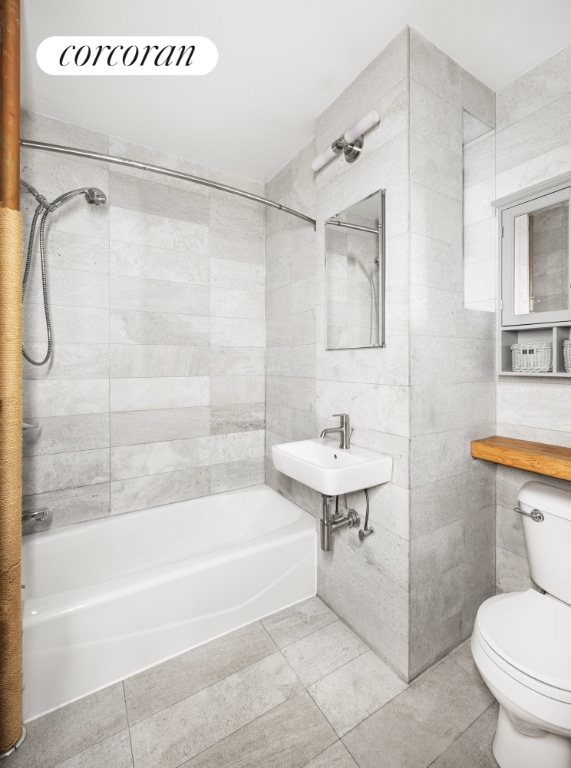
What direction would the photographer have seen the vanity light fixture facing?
facing the viewer and to the left of the viewer

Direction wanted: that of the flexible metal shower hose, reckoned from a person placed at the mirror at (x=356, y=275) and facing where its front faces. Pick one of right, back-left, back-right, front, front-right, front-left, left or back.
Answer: front-right

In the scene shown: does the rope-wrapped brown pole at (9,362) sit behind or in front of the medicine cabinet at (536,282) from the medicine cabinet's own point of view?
in front

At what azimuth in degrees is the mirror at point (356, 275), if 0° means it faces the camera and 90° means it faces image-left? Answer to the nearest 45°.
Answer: approximately 45°

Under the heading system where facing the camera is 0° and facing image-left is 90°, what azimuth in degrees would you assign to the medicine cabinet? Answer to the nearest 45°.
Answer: approximately 45°

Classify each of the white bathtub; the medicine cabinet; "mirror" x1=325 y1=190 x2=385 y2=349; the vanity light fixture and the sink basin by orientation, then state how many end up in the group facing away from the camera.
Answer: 0

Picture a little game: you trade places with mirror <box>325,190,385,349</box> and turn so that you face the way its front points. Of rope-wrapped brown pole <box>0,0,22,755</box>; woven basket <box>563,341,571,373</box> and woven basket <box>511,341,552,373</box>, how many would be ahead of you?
1

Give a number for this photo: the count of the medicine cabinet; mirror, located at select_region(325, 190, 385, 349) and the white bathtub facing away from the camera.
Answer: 0

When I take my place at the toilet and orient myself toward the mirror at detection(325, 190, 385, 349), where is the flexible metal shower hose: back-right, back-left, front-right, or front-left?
front-left

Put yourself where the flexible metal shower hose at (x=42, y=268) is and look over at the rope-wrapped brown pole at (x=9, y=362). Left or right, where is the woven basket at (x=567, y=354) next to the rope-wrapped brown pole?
left
